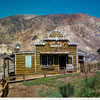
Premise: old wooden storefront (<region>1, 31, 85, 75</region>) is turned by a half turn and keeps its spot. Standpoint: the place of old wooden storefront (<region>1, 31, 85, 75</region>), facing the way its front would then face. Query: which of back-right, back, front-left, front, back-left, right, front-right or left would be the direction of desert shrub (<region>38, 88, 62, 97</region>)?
back

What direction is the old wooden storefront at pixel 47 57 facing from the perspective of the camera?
toward the camera
